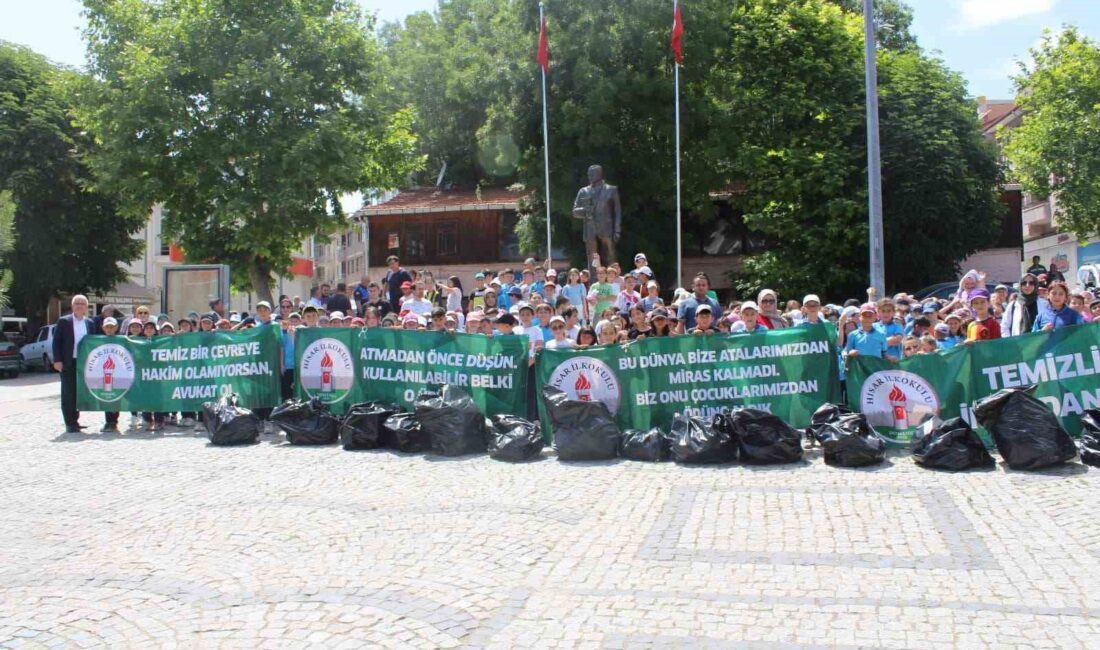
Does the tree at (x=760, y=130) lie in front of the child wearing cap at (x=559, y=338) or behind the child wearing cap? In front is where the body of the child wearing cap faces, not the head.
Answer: behind

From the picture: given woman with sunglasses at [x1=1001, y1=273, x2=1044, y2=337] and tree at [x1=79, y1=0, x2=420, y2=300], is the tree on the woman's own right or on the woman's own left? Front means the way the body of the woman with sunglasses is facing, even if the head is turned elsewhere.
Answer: on the woman's own right

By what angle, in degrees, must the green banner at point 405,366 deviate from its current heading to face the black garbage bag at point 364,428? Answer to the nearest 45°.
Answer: approximately 45° to its right

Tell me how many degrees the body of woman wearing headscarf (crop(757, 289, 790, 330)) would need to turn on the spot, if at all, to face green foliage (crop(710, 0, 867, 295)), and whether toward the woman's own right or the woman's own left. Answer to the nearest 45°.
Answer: approximately 180°

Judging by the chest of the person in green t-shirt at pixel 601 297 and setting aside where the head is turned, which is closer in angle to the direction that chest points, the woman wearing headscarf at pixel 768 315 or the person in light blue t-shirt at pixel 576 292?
the woman wearing headscarf

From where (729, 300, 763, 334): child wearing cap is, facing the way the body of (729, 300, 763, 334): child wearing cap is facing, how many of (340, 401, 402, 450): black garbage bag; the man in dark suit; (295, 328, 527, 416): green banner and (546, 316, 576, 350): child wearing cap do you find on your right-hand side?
4

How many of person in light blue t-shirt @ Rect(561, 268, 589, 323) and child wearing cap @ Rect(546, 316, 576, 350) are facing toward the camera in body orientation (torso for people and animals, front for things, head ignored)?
2

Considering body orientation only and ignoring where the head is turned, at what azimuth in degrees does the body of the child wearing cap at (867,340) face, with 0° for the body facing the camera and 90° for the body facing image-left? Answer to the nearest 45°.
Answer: approximately 0°
